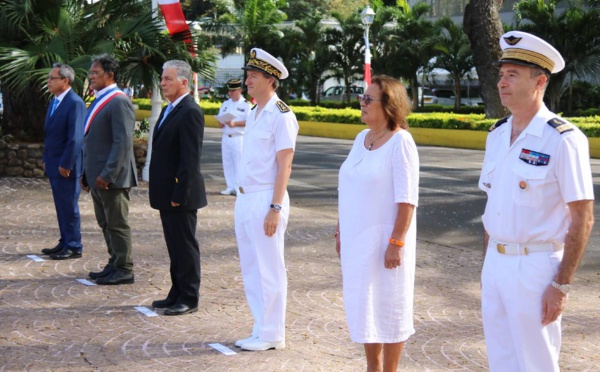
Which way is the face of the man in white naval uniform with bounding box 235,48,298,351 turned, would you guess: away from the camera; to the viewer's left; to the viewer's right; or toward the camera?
to the viewer's left

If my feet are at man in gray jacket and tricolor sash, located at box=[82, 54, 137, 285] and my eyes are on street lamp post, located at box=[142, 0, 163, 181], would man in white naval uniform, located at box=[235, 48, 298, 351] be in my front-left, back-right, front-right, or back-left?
back-right

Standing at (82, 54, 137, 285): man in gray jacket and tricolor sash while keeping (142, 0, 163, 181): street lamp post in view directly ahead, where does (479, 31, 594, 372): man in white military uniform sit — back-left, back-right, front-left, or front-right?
back-right

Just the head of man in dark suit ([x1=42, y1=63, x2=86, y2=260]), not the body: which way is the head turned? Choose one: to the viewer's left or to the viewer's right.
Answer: to the viewer's left

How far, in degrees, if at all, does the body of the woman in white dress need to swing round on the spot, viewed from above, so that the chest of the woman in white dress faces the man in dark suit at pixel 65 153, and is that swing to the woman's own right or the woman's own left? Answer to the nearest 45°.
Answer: approximately 90° to the woman's own right
